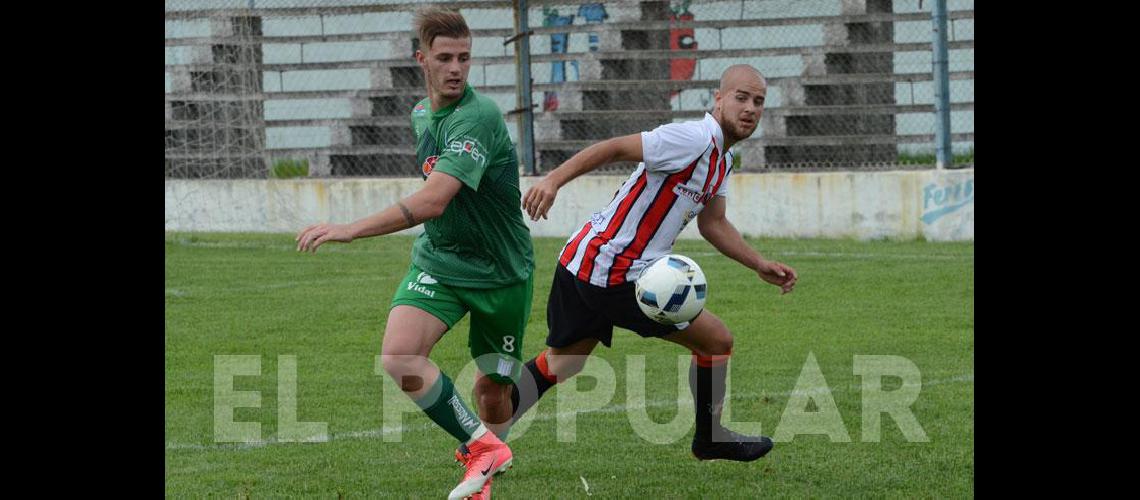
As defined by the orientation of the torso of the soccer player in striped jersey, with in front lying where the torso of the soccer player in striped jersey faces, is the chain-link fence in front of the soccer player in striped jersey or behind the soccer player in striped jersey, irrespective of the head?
behind

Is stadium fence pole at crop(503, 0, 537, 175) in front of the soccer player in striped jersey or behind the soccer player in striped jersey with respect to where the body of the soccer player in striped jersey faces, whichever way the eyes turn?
behind

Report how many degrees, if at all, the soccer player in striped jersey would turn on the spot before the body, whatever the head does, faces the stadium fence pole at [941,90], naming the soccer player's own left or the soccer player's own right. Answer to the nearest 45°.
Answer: approximately 135° to the soccer player's own left

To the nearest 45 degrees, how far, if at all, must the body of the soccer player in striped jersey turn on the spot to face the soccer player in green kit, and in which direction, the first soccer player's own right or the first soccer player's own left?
approximately 90° to the first soccer player's own right
